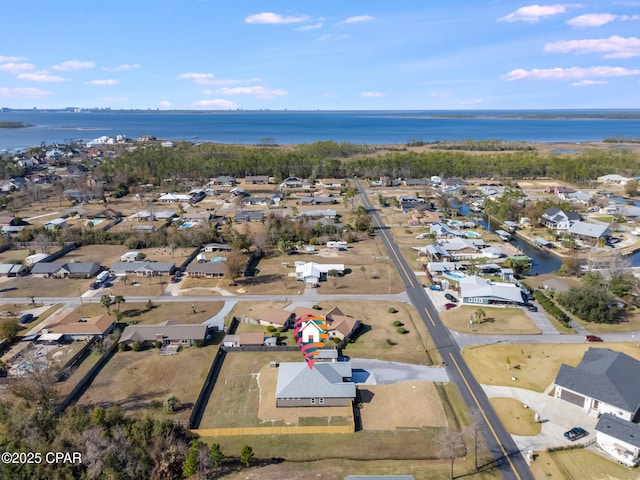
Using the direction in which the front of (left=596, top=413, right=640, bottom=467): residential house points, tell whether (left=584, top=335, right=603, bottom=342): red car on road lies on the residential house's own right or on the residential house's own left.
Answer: on the residential house's own right

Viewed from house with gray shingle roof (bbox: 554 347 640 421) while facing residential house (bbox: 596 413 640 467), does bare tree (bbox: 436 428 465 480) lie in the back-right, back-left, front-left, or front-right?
front-right

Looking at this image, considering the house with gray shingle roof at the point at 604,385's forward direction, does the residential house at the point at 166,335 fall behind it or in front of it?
in front

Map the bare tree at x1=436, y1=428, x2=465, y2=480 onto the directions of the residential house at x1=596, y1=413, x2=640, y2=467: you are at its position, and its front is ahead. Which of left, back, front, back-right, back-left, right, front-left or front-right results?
front

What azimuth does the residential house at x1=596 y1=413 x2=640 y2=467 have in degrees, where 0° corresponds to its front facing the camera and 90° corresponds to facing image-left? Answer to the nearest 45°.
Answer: approximately 45°

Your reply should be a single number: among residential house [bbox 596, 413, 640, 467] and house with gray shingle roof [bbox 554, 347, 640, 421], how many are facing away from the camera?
0

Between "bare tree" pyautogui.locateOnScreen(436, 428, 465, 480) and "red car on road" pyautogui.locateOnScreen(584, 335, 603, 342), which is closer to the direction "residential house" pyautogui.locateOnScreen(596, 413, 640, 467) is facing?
the bare tree

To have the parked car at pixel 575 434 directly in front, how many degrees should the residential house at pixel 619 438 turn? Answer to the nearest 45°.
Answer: approximately 45° to its right

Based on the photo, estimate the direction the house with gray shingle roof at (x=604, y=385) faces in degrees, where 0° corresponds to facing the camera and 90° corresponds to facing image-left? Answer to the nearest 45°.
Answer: approximately 45°

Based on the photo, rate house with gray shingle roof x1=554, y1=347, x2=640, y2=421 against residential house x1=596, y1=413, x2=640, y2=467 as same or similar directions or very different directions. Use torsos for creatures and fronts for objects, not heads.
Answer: same or similar directions

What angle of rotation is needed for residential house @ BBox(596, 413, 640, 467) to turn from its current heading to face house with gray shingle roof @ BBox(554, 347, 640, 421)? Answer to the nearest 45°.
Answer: approximately 135° to its right

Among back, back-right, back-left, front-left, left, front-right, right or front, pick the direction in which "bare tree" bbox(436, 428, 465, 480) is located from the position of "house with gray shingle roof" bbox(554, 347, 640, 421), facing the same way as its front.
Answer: front

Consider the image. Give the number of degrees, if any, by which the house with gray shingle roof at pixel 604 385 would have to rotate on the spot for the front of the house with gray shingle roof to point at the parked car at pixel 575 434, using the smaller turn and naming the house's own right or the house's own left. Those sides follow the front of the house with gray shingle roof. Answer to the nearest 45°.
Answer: approximately 45° to the house's own left

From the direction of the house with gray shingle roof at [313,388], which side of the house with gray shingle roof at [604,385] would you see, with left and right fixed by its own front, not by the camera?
front

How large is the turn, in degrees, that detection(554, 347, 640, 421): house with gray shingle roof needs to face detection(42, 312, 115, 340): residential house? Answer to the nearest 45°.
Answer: approximately 45° to its right

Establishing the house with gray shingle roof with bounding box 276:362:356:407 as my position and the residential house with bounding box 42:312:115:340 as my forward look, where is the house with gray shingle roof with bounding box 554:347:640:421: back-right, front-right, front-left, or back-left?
back-right
